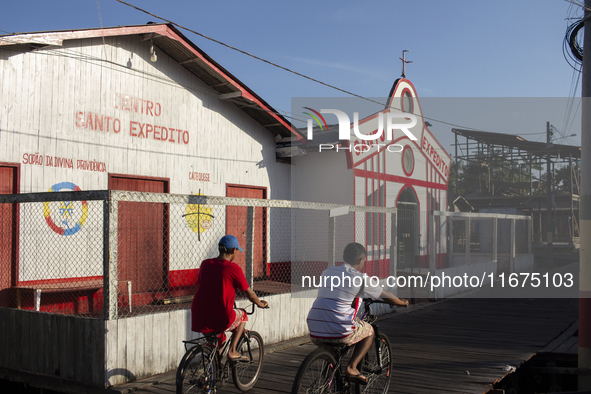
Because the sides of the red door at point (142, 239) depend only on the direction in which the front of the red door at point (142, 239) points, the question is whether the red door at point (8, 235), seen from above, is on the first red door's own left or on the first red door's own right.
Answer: on the first red door's own right

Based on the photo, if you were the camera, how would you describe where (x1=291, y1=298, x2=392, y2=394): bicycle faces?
facing away from the viewer and to the right of the viewer

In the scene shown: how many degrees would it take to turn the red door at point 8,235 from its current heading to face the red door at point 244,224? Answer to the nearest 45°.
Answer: approximately 90° to its left

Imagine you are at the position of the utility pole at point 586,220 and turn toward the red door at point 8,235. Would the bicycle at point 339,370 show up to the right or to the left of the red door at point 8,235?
left

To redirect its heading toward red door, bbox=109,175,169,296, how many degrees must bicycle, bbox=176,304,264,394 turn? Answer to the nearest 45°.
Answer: approximately 45° to its left

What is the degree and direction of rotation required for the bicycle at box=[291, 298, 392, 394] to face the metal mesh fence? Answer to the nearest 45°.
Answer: approximately 90° to its left

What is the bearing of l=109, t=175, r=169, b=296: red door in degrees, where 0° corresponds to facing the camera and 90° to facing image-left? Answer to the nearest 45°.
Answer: approximately 315°

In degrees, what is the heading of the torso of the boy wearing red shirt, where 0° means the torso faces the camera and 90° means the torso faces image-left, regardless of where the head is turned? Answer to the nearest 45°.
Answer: approximately 225°

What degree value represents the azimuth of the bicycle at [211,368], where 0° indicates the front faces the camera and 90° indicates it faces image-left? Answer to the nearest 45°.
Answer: approximately 225°
